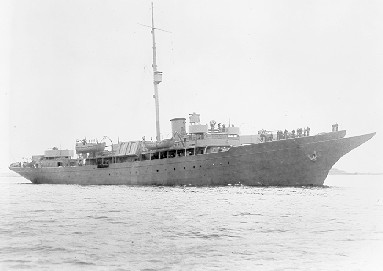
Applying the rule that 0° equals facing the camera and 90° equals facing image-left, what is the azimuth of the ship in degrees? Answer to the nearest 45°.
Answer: approximately 315°
